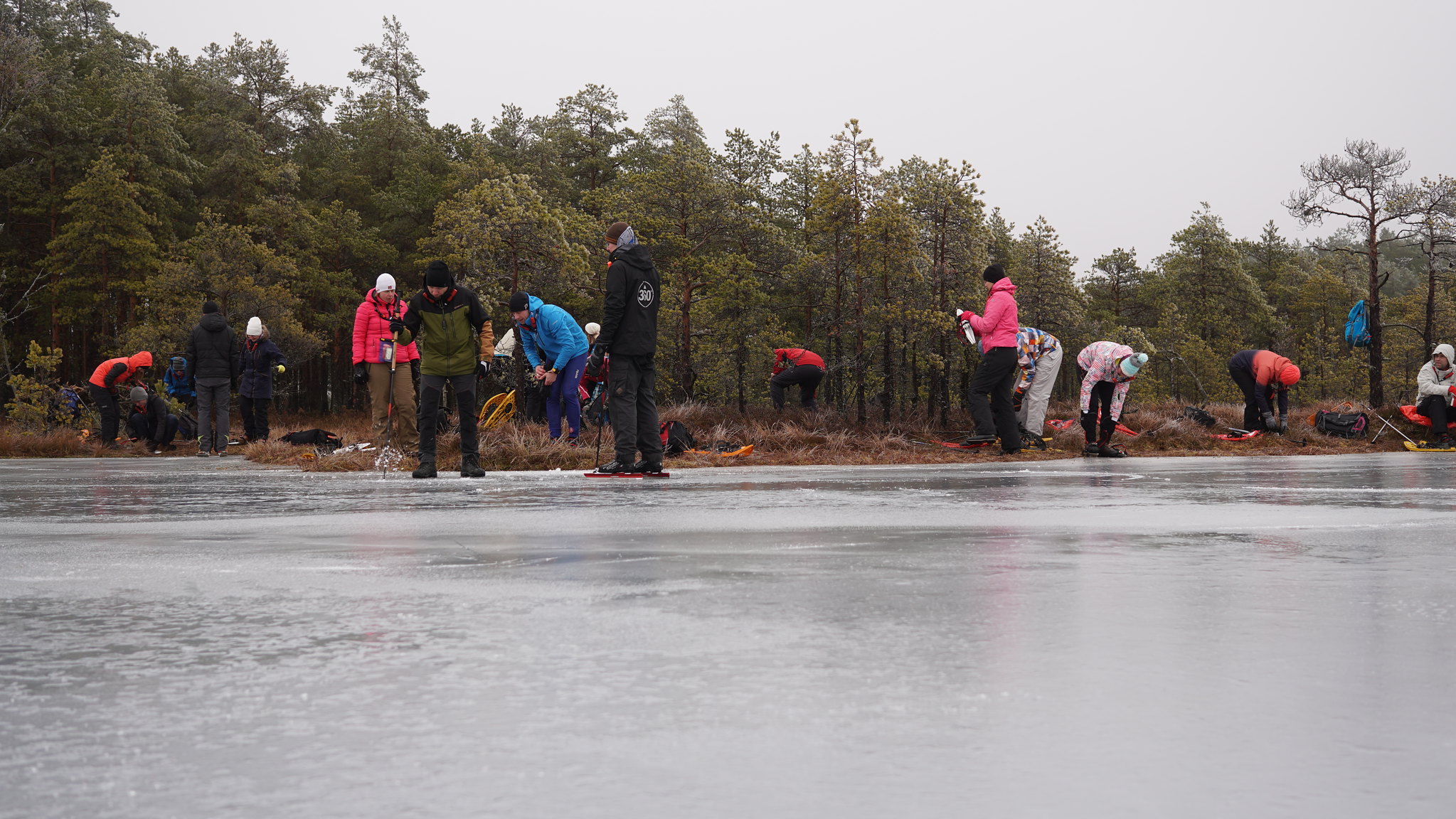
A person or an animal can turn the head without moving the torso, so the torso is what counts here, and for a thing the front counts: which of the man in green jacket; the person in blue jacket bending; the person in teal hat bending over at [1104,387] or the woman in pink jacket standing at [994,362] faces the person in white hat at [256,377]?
the woman in pink jacket standing

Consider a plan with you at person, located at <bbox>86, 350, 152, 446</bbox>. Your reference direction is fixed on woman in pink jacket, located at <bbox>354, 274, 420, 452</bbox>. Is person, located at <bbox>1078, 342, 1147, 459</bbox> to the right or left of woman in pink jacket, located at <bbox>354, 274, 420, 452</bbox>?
left

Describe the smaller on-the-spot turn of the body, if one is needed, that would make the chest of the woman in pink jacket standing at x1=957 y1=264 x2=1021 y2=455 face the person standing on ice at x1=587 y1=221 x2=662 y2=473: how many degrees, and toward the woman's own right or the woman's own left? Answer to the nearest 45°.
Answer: approximately 45° to the woman's own left

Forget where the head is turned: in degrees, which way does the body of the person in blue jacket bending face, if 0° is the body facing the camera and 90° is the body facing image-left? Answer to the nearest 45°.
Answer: approximately 45°

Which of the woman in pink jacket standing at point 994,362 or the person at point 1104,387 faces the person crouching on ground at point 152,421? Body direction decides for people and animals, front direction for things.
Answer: the woman in pink jacket standing

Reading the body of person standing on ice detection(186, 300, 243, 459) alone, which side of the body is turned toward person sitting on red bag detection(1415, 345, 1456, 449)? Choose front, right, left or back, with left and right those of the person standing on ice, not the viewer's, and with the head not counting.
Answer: right

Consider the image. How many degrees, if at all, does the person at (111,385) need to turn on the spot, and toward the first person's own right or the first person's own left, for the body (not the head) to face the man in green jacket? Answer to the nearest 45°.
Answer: approximately 90° to the first person's own right

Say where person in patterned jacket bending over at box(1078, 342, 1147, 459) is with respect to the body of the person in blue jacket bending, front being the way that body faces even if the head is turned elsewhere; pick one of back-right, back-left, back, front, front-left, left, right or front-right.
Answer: back-left

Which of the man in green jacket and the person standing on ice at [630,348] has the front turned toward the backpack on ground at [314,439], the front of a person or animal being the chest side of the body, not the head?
the person standing on ice

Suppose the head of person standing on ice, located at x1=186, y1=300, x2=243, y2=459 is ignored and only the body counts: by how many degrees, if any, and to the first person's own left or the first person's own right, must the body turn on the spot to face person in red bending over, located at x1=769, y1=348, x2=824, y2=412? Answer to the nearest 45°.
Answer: approximately 90° to the first person's own right

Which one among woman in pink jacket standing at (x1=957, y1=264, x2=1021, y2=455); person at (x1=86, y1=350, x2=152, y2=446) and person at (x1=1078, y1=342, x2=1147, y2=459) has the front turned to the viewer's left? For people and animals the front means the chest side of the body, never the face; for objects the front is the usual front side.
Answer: the woman in pink jacket standing

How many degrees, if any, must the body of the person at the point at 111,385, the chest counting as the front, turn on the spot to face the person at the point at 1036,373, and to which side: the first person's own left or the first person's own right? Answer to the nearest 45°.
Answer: approximately 45° to the first person's own right

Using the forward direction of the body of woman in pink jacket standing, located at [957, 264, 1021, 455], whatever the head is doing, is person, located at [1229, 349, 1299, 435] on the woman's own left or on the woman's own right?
on the woman's own right
